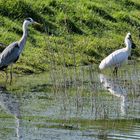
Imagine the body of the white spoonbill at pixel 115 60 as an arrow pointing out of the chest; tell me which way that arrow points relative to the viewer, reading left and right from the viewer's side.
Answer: facing to the right of the viewer
